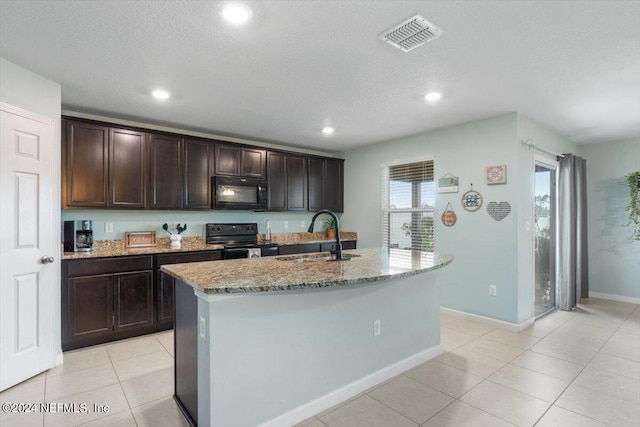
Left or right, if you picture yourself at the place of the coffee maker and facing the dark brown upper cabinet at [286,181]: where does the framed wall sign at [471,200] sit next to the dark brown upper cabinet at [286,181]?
right

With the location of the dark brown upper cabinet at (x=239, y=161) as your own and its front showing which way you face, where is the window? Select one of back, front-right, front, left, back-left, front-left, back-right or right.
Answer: front-left

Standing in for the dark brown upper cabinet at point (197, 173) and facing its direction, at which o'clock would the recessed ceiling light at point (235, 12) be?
The recessed ceiling light is roughly at 12 o'clock from the dark brown upper cabinet.

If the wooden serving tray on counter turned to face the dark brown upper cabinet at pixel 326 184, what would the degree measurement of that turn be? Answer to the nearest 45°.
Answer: approximately 90° to its left

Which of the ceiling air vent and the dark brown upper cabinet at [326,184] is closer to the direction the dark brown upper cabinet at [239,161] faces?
the ceiling air vent

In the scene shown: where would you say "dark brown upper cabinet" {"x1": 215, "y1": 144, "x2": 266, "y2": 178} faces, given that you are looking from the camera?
facing the viewer and to the right of the viewer

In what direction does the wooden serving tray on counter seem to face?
toward the camera

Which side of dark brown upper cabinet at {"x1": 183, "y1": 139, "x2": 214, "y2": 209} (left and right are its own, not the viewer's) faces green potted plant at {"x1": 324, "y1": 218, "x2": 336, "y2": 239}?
left

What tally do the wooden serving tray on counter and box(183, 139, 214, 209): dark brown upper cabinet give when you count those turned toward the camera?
2

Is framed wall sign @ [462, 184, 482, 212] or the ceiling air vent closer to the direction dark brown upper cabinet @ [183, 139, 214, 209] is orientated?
the ceiling air vent

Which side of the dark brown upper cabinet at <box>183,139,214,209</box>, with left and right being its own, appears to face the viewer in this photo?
front

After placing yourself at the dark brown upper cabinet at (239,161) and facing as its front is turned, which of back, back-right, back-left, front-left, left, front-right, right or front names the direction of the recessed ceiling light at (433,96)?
front
